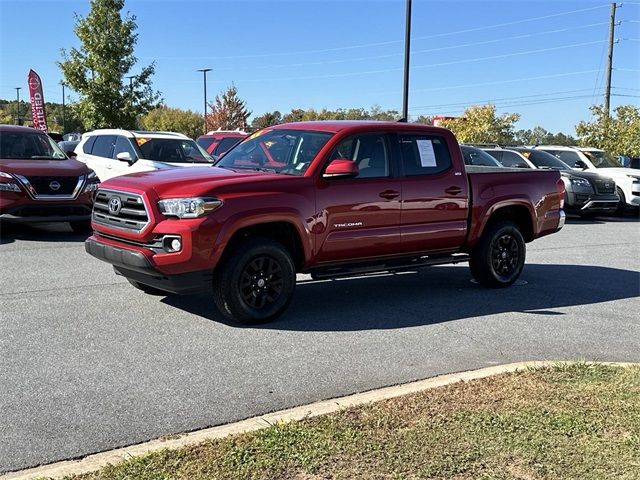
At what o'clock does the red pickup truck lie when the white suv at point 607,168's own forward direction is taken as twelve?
The red pickup truck is roughly at 2 o'clock from the white suv.

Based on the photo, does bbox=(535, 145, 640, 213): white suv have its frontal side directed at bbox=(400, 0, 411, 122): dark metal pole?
no

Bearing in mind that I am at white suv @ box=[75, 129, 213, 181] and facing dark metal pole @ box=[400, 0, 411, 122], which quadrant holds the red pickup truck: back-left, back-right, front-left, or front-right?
back-right

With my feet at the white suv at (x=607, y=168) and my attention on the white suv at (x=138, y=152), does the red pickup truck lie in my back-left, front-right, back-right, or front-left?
front-left

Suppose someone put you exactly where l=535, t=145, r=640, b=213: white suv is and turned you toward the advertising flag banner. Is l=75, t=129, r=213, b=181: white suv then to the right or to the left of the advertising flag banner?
left

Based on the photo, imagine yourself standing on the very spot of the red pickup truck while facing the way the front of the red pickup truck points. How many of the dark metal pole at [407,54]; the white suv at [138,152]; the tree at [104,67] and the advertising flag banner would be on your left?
0

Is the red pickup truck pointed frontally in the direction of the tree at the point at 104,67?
no

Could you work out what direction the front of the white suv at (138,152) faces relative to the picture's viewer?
facing the viewer and to the right of the viewer

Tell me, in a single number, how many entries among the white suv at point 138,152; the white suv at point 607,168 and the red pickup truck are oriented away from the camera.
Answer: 0

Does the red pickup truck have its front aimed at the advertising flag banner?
no

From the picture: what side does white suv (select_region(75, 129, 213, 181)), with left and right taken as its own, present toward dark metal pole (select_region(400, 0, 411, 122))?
left

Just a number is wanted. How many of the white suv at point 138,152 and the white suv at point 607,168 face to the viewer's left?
0

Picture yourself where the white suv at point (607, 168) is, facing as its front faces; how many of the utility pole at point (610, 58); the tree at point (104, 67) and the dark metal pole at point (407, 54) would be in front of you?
0

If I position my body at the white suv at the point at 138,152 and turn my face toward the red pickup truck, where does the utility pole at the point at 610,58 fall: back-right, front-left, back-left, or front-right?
back-left

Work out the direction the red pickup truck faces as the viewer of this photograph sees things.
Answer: facing the viewer and to the left of the viewer

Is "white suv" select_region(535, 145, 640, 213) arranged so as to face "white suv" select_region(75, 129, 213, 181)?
no

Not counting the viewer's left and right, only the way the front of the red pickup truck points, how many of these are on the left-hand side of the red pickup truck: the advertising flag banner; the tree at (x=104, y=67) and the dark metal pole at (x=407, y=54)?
0

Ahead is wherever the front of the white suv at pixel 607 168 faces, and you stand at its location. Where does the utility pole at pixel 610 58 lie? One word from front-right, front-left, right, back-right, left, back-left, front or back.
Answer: back-left
